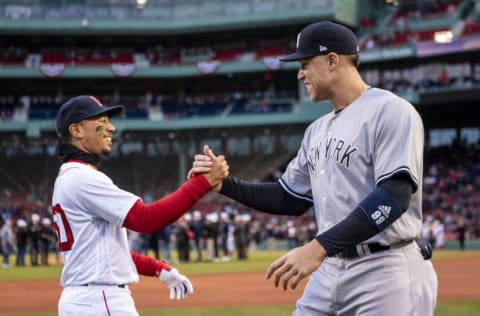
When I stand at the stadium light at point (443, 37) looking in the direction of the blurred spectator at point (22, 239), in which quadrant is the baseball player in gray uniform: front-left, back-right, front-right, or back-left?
front-left

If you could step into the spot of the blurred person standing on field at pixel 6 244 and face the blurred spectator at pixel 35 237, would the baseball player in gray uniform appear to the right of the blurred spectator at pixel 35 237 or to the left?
right

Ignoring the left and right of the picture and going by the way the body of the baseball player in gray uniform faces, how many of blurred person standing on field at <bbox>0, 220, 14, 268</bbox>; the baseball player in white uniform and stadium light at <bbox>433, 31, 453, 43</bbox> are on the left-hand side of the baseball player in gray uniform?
0

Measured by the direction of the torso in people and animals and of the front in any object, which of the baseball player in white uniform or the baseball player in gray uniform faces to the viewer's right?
the baseball player in white uniform

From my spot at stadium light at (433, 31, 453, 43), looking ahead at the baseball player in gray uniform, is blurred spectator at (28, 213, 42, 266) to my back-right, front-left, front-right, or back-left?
front-right

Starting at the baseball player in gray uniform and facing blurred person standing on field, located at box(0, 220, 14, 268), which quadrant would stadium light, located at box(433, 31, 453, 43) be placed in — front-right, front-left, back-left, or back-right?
front-right

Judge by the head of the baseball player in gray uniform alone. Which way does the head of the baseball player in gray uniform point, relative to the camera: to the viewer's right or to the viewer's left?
to the viewer's left

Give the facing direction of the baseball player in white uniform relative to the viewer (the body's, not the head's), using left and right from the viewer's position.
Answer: facing to the right of the viewer

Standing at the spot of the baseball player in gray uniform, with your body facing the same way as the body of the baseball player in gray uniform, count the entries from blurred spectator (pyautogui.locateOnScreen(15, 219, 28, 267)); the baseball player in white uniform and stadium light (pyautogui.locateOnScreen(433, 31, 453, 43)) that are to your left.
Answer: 0

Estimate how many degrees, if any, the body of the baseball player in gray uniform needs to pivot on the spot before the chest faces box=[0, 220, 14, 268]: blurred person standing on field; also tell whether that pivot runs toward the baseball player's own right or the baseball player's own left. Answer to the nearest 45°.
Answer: approximately 90° to the baseball player's own right

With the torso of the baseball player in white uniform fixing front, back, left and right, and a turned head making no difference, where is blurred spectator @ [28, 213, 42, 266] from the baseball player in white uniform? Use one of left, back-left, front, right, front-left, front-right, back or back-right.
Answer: left

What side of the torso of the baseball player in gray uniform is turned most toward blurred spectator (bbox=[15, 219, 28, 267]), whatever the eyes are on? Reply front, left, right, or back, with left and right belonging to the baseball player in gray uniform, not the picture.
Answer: right

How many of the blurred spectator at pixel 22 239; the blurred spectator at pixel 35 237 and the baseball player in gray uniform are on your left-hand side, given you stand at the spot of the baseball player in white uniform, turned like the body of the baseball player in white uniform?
2

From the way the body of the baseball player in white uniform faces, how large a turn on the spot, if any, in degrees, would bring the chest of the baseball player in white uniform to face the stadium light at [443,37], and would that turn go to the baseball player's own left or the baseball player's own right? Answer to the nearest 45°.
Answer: approximately 45° to the baseball player's own left

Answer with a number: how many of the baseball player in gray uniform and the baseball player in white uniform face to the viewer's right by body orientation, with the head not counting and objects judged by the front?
1

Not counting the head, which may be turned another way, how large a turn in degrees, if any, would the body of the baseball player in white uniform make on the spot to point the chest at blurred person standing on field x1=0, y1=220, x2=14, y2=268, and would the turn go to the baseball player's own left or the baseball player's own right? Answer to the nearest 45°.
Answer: approximately 90° to the baseball player's own left

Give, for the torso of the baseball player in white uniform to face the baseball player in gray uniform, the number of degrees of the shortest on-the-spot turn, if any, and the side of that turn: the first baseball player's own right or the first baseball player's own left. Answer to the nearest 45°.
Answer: approximately 45° to the first baseball player's own right

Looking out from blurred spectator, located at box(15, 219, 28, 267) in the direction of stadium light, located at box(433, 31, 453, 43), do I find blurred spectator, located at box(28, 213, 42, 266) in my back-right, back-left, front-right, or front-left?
front-right

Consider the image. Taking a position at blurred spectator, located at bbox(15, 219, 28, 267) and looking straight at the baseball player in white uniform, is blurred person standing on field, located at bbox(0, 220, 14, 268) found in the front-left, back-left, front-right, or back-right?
back-right

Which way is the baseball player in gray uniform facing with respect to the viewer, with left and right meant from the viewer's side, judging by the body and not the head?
facing the viewer and to the left of the viewer

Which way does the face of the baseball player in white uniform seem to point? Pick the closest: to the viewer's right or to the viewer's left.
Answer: to the viewer's right
